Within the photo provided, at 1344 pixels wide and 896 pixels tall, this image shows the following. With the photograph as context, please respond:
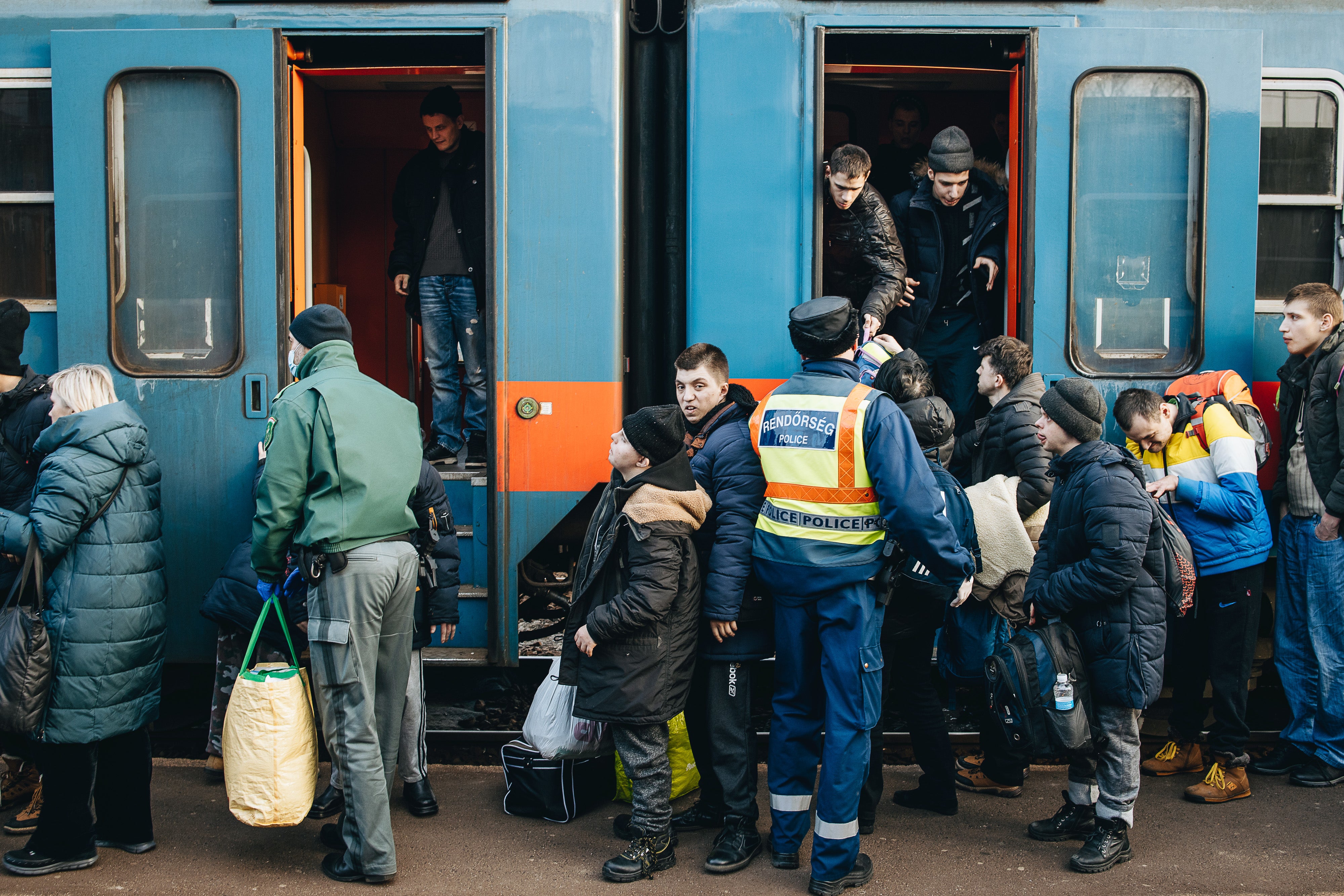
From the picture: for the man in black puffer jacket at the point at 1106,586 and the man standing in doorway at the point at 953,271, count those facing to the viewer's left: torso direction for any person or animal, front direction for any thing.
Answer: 1

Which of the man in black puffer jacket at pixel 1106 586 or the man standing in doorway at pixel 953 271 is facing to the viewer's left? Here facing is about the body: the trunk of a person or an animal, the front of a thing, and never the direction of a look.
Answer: the man in black puffer jacket

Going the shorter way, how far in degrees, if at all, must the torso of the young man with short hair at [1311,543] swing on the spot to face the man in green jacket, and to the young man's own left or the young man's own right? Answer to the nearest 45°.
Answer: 0° — they already face them

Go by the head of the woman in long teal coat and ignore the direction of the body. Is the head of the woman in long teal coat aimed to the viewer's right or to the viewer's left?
to the viewer's left

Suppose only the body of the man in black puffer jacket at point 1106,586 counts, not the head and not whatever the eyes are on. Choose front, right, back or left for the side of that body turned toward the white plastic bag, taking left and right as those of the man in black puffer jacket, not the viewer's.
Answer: front

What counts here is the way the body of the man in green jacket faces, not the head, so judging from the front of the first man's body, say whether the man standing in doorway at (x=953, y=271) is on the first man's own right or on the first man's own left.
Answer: on the first man's own right

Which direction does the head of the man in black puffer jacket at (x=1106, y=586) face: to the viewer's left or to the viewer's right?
to the viewer's left

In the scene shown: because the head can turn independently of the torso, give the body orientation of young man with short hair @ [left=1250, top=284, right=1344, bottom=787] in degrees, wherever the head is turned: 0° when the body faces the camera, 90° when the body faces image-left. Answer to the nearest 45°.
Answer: approximately 45°

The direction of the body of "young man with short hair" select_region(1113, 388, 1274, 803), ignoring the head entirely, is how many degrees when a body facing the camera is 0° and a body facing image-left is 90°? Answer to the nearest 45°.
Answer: approximately 45°

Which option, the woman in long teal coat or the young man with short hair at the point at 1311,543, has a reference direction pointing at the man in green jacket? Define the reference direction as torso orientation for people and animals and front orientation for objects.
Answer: the young man with short hair
